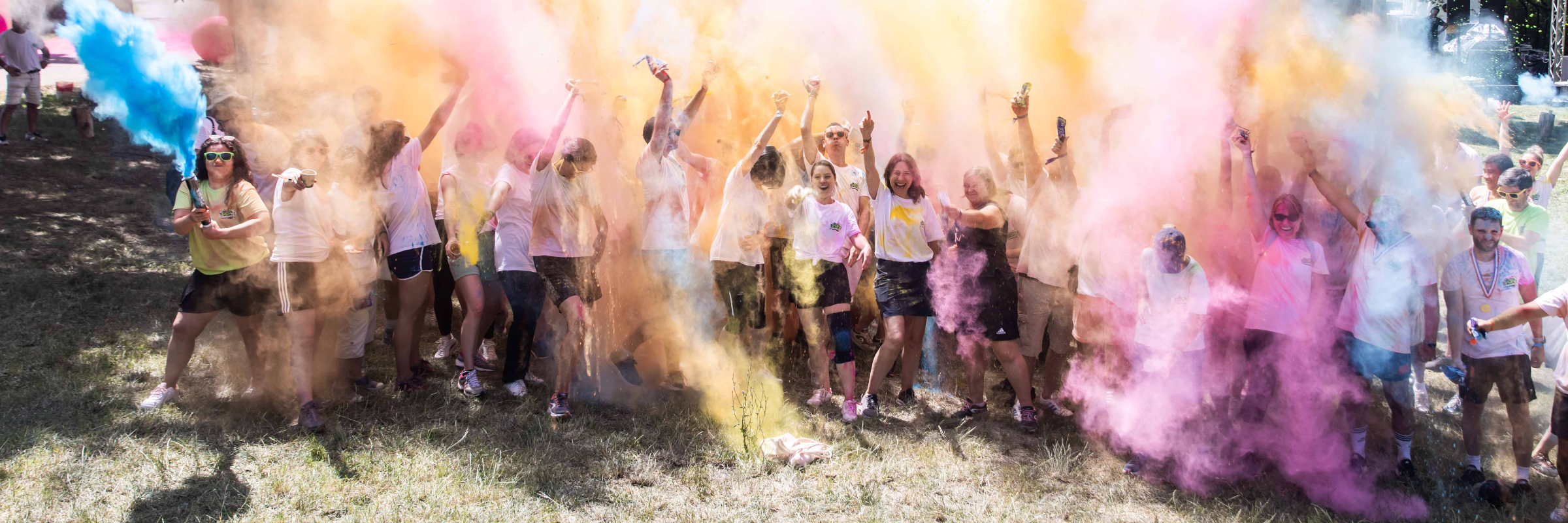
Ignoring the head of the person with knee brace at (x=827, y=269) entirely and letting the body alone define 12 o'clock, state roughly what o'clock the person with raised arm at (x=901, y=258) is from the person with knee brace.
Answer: The person with raised arm is roughly at 9 o'clock from the person with knee brace.

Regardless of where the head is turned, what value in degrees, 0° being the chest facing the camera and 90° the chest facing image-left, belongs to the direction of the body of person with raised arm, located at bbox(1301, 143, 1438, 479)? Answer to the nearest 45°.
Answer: approximately 45°

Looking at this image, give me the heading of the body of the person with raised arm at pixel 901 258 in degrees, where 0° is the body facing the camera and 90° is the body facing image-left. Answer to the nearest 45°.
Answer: approximately 0°

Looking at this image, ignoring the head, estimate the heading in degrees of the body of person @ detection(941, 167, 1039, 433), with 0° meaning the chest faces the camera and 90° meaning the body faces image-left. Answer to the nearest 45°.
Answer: approximately 45°

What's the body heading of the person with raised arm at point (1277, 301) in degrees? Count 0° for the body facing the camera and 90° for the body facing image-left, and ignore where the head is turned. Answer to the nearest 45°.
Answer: approximately 0°

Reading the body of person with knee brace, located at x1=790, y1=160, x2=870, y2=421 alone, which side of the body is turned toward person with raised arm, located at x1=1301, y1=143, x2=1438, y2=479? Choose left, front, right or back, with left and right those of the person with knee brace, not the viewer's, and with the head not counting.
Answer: left

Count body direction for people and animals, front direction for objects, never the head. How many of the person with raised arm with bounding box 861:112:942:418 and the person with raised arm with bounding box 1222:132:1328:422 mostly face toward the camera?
2
